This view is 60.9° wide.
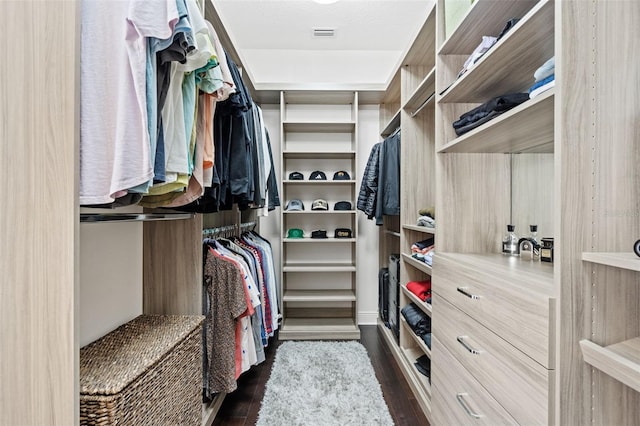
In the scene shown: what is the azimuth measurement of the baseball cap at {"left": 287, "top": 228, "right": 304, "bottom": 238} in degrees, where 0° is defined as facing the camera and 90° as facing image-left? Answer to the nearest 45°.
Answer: approximately 0°

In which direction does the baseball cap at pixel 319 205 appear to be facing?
toward the camera

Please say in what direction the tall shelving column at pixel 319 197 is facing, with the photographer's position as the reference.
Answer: facing the viewer

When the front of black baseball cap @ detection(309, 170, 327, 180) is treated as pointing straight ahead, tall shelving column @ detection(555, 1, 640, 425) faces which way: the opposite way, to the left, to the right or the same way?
to the right

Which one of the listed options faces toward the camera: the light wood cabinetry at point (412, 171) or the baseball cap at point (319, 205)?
the baseball cap

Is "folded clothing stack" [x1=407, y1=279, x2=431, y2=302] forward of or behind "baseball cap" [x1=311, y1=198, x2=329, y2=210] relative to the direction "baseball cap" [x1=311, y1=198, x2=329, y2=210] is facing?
forward

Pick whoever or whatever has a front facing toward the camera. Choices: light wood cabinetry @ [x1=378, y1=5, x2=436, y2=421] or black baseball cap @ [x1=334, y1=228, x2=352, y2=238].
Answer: the black baseball cap

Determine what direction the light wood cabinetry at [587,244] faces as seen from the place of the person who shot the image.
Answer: facing the viewer and to the left of the viewer

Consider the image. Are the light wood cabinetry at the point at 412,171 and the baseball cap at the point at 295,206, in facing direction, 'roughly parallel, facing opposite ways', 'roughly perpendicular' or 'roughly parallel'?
roughly perpendicular

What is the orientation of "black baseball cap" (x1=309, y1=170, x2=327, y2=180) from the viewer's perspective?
toward the camera

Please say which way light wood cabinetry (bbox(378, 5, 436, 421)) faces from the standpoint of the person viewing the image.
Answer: facing to the left of the viewer

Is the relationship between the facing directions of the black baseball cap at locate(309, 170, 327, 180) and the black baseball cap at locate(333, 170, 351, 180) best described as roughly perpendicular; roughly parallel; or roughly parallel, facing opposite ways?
roughly parallel

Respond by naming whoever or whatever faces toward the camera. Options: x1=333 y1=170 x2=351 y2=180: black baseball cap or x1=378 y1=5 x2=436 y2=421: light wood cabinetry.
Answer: the black baseball cap

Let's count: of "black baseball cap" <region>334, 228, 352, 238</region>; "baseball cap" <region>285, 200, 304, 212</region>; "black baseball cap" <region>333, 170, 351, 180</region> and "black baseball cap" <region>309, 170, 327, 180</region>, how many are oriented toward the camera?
4

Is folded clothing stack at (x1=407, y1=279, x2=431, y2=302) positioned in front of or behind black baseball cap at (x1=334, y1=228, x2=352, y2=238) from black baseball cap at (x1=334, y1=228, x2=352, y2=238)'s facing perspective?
in front
